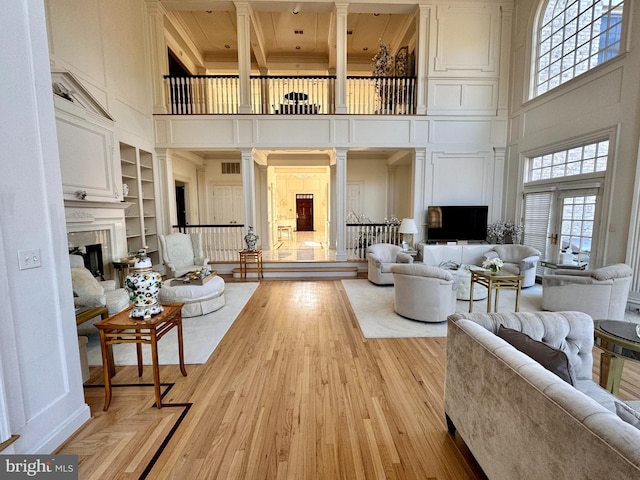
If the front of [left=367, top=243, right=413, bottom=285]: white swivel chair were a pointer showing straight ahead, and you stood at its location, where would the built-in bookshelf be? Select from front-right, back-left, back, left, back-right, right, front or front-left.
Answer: back-right

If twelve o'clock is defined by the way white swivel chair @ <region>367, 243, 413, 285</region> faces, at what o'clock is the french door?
The french door is roughly at 10 o'clock from the white swivel chair.

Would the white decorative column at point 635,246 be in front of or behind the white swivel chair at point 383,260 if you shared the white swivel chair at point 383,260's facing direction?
in front

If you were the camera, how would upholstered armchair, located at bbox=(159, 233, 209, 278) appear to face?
facing the viewer and to the right of the viewer

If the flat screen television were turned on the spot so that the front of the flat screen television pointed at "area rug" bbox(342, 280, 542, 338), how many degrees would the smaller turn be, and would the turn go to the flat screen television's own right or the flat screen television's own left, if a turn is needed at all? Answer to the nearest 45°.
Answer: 0° — it already faces it

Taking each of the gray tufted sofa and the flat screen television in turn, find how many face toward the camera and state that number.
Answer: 1

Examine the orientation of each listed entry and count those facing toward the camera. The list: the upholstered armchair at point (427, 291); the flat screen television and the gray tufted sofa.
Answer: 1

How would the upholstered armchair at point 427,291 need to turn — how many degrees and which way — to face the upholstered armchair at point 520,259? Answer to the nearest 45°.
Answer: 0° — it already faces it
